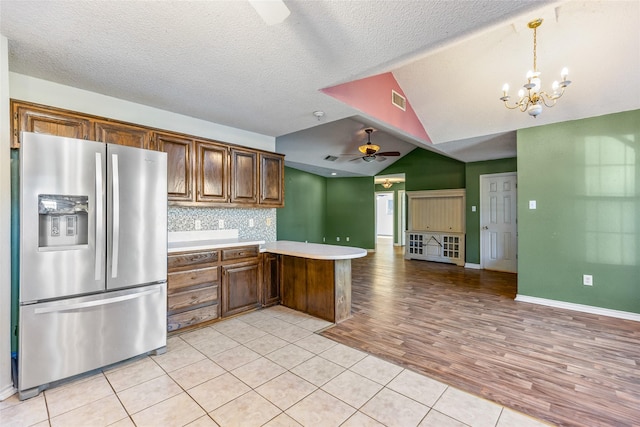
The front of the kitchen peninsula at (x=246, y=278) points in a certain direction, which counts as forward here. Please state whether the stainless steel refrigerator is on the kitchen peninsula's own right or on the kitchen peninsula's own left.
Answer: on the kitchen peninsula's own right

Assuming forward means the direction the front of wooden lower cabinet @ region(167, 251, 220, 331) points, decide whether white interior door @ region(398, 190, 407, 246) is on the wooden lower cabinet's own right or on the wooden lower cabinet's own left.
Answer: on the wooden lower cabinet's own left

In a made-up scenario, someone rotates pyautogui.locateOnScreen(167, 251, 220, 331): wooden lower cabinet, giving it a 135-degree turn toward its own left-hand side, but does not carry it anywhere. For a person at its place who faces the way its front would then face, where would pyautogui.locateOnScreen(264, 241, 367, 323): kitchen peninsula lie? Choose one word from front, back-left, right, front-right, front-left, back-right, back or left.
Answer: right

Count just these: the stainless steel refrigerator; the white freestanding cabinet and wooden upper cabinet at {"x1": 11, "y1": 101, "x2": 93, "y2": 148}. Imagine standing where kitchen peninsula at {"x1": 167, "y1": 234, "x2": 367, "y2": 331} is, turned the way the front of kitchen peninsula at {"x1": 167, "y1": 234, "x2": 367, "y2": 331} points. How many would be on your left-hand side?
1

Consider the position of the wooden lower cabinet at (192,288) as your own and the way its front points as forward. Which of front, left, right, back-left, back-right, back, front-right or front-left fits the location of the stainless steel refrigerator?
right

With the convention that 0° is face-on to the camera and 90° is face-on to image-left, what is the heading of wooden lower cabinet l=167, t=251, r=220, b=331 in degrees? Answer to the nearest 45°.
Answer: approximately 315°

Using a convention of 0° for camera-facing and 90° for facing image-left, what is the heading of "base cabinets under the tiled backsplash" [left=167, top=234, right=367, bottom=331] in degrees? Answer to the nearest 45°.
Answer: approximately 315°
